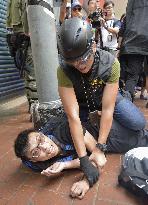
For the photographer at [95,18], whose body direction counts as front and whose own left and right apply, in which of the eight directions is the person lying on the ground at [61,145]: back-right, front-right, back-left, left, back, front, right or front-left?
front

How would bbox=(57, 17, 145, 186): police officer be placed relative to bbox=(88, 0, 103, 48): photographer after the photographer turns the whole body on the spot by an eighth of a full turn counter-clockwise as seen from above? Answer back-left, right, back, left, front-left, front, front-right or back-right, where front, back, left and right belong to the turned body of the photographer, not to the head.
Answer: front-right

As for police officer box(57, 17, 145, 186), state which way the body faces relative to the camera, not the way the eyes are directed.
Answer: toward the camera

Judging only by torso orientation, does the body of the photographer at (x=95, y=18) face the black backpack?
yes

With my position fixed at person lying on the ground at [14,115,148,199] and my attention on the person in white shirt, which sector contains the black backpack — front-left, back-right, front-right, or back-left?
back-right

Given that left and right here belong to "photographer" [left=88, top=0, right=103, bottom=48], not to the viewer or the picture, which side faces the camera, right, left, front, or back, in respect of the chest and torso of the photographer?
front
